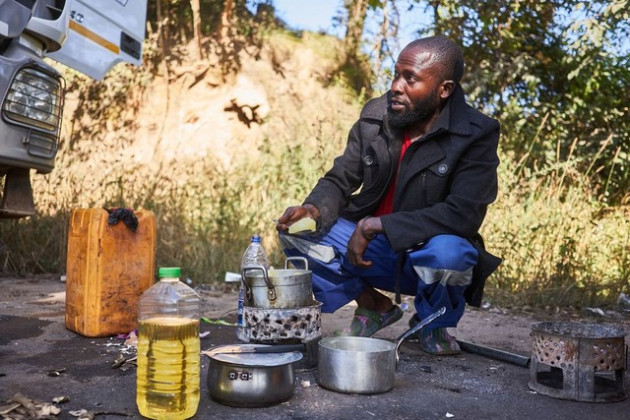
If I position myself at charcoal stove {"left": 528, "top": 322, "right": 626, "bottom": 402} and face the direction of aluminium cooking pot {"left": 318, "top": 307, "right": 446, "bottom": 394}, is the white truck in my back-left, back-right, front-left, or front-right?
front-right

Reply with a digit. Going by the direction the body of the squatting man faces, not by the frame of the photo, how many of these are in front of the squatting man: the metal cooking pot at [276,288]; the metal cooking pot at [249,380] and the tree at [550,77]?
2

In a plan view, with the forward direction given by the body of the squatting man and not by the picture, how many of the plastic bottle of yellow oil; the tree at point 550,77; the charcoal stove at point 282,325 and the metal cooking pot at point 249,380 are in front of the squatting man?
3

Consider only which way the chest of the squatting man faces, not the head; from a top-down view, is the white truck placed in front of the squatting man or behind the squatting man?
in front

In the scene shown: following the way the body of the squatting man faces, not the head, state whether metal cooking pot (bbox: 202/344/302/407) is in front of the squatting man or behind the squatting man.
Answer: in front

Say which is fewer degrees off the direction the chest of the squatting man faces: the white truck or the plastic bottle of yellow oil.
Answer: the plastic bottle of yellow oil

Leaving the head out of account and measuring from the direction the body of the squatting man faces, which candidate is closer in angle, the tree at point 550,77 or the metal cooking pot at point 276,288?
the metal cooking pot

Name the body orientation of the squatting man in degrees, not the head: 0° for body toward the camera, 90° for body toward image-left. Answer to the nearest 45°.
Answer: approximately 45°

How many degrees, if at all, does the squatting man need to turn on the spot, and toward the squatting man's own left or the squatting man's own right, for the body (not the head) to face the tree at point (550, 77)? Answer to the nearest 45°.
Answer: approximately 135° to the squatting man's own right

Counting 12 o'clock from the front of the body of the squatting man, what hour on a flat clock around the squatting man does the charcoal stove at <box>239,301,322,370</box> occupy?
The charcoal stove is roughly at 12 o'clock from the squatting man.

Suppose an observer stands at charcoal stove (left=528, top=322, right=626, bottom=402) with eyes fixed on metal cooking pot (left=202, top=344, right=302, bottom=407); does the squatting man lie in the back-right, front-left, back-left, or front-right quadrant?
front-right

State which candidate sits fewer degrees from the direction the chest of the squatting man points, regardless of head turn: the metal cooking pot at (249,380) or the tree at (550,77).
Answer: the metal cooking pot

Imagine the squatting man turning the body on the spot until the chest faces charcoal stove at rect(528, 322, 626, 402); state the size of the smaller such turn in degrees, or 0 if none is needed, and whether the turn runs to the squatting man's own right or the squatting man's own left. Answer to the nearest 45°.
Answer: approximately 90° to the squatting man's own left

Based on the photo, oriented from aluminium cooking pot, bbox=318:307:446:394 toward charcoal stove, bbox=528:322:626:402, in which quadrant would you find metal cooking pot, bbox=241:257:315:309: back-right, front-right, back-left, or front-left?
back-left

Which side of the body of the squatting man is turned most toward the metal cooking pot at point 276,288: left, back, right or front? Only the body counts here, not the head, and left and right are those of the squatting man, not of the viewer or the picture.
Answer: front
